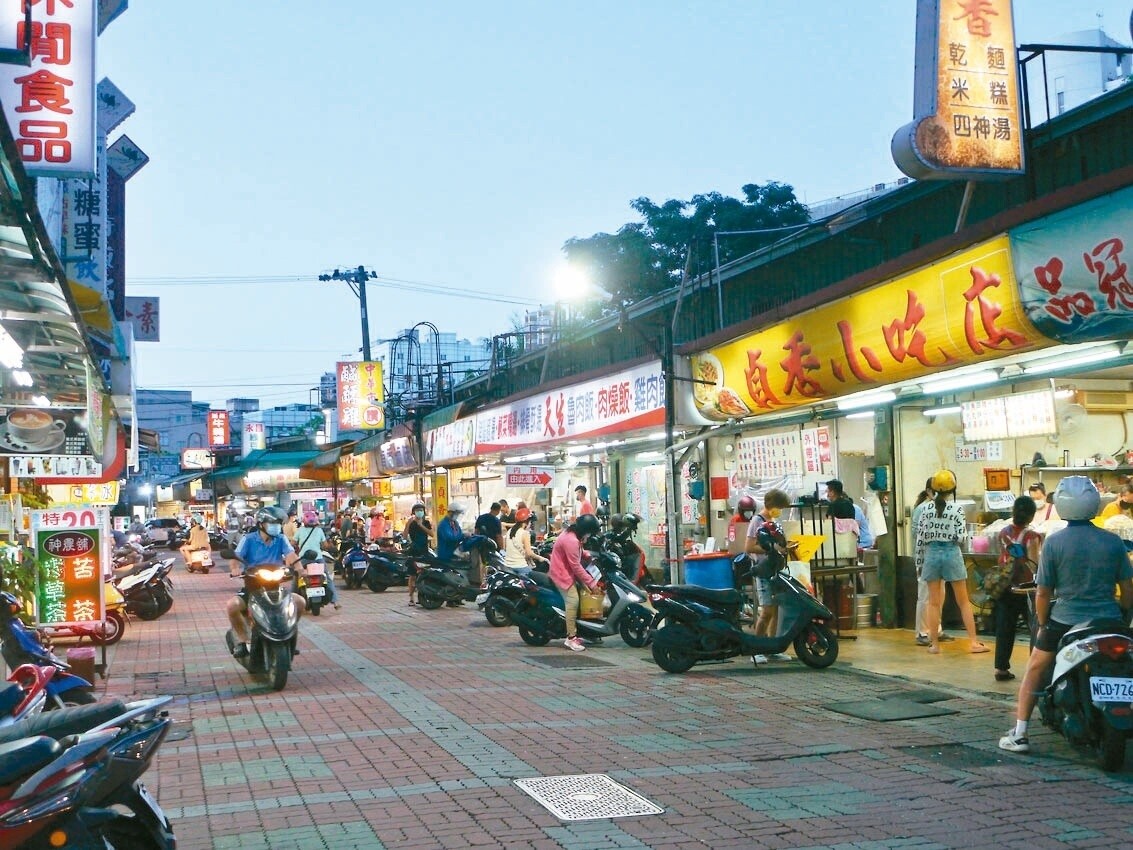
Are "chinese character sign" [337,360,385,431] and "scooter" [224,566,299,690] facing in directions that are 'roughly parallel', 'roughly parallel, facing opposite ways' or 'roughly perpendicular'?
roughly parallel

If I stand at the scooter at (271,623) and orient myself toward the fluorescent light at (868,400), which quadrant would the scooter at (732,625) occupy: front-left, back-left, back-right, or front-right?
front-right

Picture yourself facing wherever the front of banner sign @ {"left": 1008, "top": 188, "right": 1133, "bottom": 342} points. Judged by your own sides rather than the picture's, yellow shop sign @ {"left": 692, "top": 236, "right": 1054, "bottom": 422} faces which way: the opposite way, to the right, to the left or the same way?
the same way

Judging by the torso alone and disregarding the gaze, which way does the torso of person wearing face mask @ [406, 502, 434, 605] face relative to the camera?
toward the camera

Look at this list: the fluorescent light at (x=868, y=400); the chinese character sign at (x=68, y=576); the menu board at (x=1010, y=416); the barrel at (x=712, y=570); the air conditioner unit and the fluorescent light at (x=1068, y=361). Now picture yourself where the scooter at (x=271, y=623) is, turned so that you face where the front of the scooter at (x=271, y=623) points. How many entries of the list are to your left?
5

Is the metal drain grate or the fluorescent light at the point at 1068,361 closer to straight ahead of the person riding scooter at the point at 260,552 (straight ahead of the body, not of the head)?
the metal drain grate

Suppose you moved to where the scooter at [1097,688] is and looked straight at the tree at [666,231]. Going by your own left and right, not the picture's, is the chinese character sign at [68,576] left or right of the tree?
left

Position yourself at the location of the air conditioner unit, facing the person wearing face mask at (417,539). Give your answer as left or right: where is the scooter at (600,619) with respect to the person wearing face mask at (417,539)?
left

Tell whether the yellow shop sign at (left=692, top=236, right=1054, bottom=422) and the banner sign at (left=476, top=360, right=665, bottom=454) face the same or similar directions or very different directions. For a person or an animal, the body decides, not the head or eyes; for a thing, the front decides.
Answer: same or similar directions

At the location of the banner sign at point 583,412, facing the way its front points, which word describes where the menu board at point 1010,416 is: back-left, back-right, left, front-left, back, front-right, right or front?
left

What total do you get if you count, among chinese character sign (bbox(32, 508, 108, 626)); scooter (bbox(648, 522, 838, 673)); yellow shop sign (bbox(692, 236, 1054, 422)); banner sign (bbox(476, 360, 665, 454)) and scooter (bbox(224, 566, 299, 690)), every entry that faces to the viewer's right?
1

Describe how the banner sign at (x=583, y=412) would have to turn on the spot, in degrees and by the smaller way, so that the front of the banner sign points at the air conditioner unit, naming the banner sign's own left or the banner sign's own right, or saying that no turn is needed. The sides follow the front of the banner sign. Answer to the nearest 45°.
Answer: approximately 90° to the banner sign's own left

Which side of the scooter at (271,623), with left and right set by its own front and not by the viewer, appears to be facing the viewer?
front

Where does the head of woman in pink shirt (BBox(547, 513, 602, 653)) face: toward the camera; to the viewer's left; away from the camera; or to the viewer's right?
to the viewer's right

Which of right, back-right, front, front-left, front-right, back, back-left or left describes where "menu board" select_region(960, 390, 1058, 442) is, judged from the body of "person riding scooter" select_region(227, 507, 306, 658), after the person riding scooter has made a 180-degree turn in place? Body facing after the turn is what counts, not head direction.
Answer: right

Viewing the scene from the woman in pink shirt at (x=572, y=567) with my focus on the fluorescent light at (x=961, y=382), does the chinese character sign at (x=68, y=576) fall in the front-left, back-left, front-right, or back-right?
back-right

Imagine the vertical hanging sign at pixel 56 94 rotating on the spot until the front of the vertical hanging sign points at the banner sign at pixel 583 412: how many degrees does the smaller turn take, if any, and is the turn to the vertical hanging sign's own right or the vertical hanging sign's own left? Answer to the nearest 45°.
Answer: approximately 135° to the vertical hanging sign's own left

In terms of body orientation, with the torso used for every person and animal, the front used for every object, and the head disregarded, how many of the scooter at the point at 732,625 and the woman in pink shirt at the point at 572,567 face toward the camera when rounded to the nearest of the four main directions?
0

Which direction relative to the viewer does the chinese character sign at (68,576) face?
toward the camera

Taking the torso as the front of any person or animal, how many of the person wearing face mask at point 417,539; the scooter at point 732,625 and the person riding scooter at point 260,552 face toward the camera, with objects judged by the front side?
2

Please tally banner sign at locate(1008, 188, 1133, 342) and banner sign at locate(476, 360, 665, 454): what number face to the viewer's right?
0

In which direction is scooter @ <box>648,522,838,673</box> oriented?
to the viewer's right
